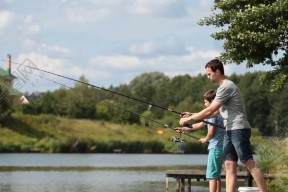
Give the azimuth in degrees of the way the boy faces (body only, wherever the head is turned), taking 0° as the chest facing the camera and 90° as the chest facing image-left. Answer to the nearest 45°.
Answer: approximately 90°

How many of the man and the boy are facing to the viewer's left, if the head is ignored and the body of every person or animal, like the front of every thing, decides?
2

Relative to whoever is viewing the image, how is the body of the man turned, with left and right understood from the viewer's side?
facing to the left of the viewer

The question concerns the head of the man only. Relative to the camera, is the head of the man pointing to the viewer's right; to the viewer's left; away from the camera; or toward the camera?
to the viewer's left
